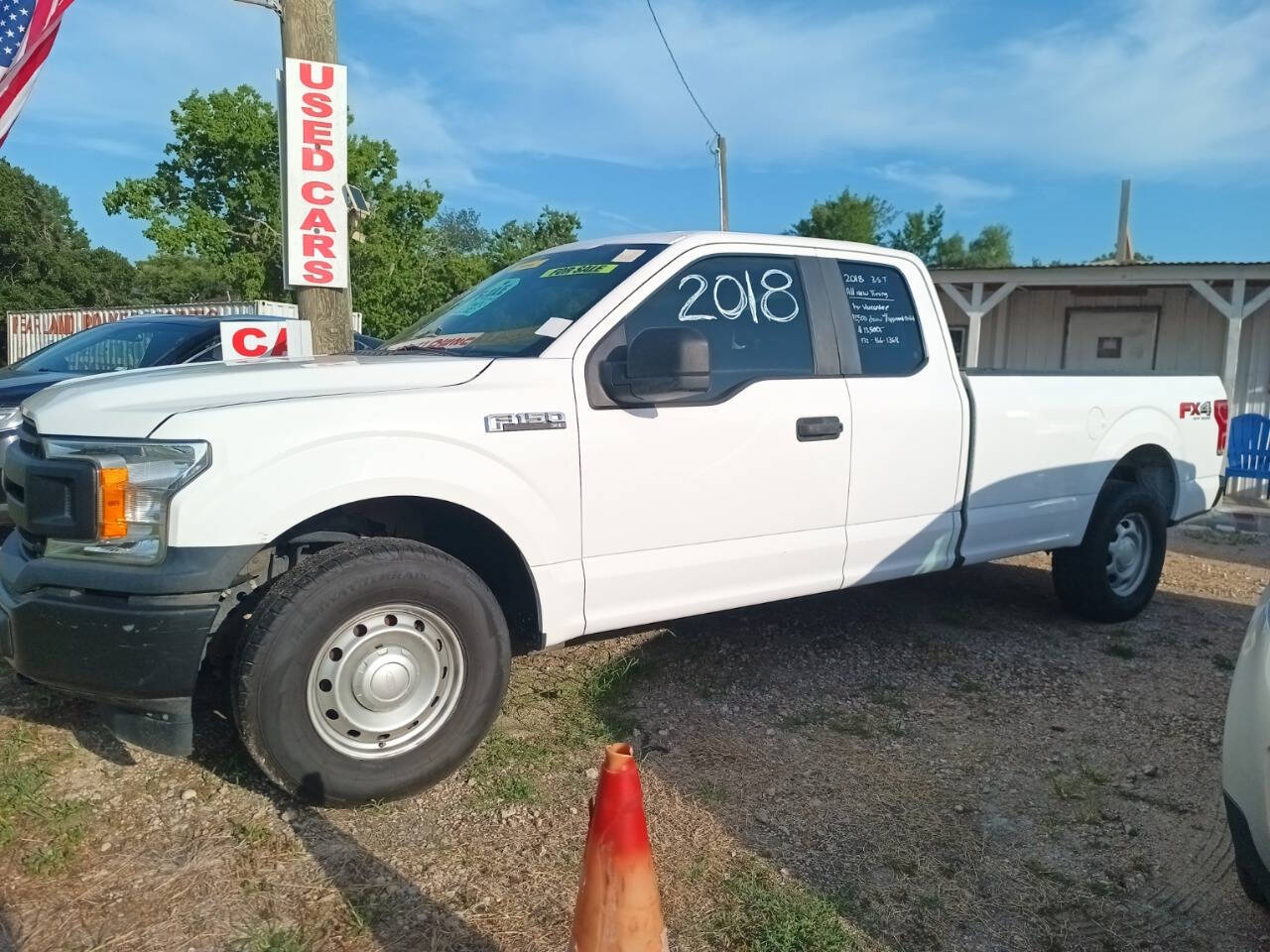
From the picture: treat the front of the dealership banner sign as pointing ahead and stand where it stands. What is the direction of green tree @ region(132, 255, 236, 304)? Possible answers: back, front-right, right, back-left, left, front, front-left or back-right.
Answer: back

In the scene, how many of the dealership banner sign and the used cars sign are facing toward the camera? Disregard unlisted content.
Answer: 2

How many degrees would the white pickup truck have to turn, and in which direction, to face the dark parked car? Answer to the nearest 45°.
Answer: approximately 90° to its right

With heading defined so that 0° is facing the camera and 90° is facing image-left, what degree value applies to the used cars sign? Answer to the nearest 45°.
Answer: approximately 0°

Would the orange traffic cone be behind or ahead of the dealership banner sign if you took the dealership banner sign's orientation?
ahead

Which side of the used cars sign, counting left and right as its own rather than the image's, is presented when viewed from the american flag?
right

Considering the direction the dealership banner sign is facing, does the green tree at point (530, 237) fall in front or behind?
behind

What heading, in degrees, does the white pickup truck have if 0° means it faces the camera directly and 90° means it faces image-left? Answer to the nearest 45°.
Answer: approximately 45°

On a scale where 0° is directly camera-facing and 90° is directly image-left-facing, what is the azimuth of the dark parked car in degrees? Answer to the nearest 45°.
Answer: approximately 45°
